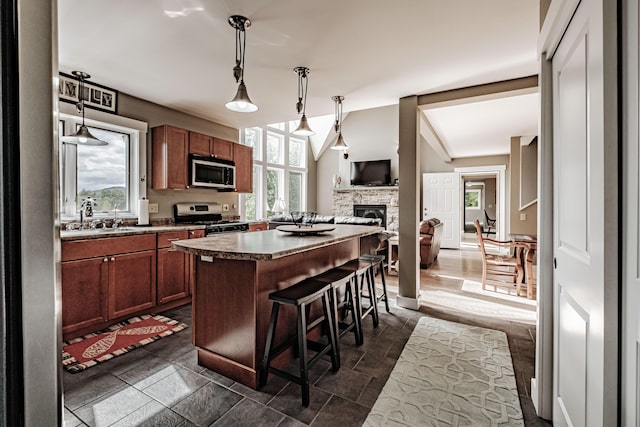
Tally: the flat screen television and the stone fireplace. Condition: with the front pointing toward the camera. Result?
2

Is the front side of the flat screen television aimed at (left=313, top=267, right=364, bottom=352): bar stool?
yes

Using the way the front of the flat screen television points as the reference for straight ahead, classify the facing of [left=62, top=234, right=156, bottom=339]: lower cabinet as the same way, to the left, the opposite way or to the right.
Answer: to the left

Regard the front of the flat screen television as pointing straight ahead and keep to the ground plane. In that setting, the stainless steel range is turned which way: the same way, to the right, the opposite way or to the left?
to the left

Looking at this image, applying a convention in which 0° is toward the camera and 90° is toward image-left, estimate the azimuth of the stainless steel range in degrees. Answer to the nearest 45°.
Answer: approximately 315°

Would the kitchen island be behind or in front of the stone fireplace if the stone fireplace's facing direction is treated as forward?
in front

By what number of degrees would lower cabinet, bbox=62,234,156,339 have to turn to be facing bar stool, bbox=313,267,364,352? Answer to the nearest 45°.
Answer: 0° — it already faces it

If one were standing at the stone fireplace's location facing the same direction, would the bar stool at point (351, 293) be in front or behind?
in front
